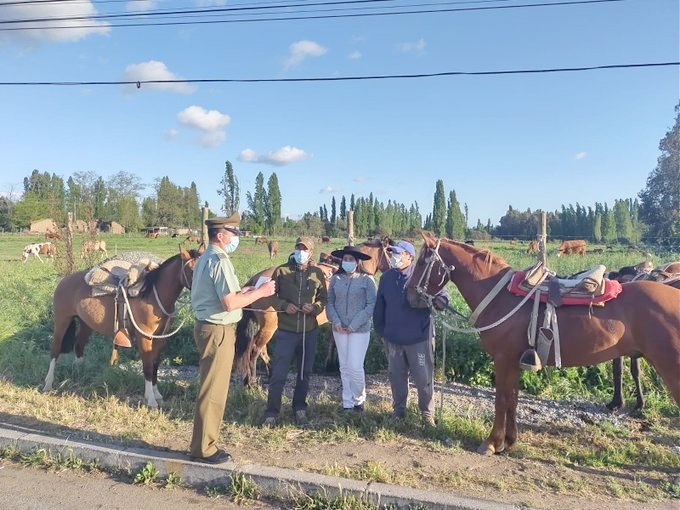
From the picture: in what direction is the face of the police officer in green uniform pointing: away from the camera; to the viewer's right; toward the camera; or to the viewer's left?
to the viewer's right

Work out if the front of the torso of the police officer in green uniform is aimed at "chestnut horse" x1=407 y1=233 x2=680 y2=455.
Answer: yes

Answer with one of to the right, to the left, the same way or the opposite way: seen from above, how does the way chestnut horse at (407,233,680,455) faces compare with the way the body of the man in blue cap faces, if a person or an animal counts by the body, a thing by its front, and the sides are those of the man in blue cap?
to the right

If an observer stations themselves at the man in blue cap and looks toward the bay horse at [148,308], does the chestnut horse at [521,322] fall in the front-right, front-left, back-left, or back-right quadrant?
back-left

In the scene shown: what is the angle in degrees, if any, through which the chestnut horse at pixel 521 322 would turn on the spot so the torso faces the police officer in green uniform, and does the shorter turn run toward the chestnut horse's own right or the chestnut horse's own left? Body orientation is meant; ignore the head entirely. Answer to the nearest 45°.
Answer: approximately 45° to the chestnut horse's own left

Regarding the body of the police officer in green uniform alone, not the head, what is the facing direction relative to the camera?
to the viewer's right

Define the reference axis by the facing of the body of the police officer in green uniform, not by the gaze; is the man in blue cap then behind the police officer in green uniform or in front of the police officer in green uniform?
in front

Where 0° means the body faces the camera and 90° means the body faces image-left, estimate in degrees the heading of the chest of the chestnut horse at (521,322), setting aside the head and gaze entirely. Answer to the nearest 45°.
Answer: approximately 90°

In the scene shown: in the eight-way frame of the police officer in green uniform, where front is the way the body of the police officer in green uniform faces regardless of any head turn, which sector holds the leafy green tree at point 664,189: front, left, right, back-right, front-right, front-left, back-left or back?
front-left

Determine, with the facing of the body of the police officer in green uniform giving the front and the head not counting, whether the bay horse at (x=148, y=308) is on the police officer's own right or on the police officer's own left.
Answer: on the police officer's own left

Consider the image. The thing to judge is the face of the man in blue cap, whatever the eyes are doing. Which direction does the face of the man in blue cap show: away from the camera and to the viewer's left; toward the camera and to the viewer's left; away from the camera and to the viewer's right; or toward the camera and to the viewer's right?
toward the camera and to the viewer's left

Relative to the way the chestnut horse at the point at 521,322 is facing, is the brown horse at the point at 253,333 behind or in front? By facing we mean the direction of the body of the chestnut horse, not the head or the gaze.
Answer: in front

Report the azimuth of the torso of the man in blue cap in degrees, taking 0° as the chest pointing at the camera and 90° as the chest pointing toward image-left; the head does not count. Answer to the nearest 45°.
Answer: approximately 0°
